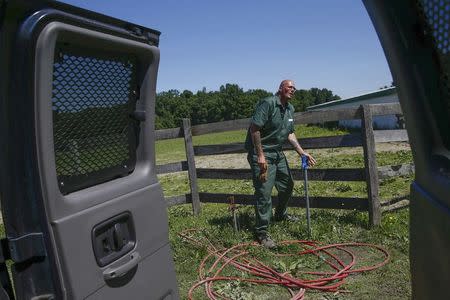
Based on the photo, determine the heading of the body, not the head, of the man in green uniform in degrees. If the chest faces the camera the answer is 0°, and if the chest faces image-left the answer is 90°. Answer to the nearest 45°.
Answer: approximately 315°

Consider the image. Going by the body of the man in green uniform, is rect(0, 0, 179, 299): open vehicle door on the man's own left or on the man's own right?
on the man's own right
